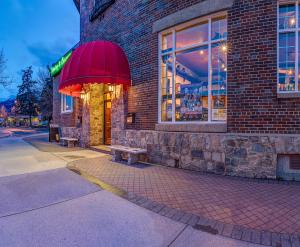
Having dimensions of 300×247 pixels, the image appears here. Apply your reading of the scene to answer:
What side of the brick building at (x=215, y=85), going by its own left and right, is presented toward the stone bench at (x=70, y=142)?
right

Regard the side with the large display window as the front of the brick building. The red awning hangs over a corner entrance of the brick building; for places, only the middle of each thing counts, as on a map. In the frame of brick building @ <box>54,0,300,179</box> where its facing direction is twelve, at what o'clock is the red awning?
The red awning is roughly at 2 o'clock from the brick building.

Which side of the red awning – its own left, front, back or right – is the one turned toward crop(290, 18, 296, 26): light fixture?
left

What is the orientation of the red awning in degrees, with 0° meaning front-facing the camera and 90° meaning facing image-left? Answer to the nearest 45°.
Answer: approximately 45°

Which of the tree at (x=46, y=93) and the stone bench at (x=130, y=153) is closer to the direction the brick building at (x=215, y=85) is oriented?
the stone bench

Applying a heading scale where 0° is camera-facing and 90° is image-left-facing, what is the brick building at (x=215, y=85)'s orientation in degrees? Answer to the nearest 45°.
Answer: approximately 45°

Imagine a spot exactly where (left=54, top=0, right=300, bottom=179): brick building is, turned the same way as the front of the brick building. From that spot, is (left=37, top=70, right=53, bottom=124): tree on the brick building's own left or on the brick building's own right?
on the brick building's own right

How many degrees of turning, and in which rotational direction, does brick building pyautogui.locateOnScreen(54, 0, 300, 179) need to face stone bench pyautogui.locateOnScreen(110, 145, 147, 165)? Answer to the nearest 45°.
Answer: approximately 45° to its right

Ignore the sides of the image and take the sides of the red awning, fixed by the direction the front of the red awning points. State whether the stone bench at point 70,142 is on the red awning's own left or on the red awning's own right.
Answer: on the red awning's own right

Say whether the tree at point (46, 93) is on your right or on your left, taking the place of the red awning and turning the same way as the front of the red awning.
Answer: on your right
